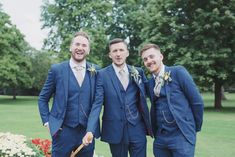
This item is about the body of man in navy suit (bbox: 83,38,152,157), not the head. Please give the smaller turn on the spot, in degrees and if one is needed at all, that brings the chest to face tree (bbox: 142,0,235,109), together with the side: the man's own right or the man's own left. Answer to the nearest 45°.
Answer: approximately 180°

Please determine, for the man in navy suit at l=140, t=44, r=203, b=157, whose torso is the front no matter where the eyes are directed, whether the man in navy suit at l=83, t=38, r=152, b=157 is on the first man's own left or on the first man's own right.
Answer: on the first man's own right

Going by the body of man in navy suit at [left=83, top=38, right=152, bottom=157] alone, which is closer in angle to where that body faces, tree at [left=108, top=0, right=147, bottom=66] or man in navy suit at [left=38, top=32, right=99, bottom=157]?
the man in navy suit

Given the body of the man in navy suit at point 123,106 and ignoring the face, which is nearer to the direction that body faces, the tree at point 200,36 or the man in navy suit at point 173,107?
the man in navy suit

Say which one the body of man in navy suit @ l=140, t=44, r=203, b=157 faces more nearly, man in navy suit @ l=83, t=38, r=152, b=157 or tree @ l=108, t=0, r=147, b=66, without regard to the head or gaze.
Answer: the man in navy suit

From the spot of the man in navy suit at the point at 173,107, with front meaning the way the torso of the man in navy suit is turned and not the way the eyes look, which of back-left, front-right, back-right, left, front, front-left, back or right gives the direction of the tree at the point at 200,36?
back-right

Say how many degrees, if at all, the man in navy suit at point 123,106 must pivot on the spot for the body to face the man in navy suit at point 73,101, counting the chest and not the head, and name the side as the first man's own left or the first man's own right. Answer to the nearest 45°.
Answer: approximately 90° to the first man's own right

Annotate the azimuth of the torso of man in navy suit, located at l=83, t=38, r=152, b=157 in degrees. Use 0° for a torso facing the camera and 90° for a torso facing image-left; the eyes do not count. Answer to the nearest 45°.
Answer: approximately 0°

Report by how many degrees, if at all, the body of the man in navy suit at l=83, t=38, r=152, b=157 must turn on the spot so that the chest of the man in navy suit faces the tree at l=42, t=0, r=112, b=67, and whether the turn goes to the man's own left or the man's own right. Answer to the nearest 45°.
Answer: approximately 180°
